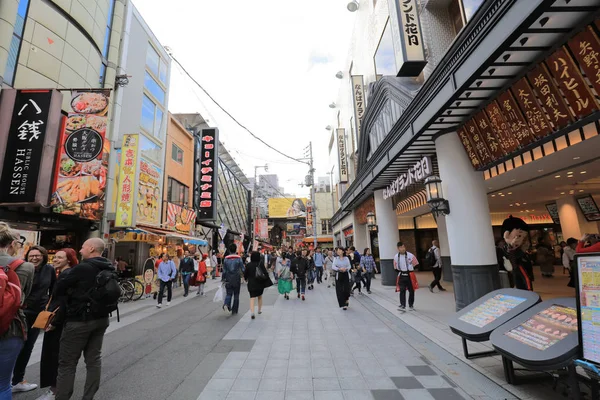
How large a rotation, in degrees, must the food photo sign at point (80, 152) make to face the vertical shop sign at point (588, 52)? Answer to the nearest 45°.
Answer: approximately 45° to its left

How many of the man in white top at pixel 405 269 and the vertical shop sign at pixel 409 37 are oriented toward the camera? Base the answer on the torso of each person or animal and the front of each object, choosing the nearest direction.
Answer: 2

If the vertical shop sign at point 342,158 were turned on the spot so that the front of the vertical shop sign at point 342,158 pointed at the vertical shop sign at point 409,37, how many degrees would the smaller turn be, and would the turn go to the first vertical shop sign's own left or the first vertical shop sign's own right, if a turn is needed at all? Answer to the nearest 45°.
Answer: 0° — it already faces it

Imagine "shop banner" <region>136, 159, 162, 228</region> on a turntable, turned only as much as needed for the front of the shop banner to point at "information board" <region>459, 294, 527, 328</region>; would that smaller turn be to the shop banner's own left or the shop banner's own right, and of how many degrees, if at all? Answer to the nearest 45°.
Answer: approximately 45° to the shop banner's own right

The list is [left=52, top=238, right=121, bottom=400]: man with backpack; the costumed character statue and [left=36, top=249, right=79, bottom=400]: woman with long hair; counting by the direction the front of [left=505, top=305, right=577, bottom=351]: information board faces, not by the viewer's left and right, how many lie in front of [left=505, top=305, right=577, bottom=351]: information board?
2

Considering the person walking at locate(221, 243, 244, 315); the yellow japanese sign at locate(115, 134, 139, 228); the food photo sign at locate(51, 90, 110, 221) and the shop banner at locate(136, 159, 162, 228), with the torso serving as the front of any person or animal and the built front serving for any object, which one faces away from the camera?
the person walking
